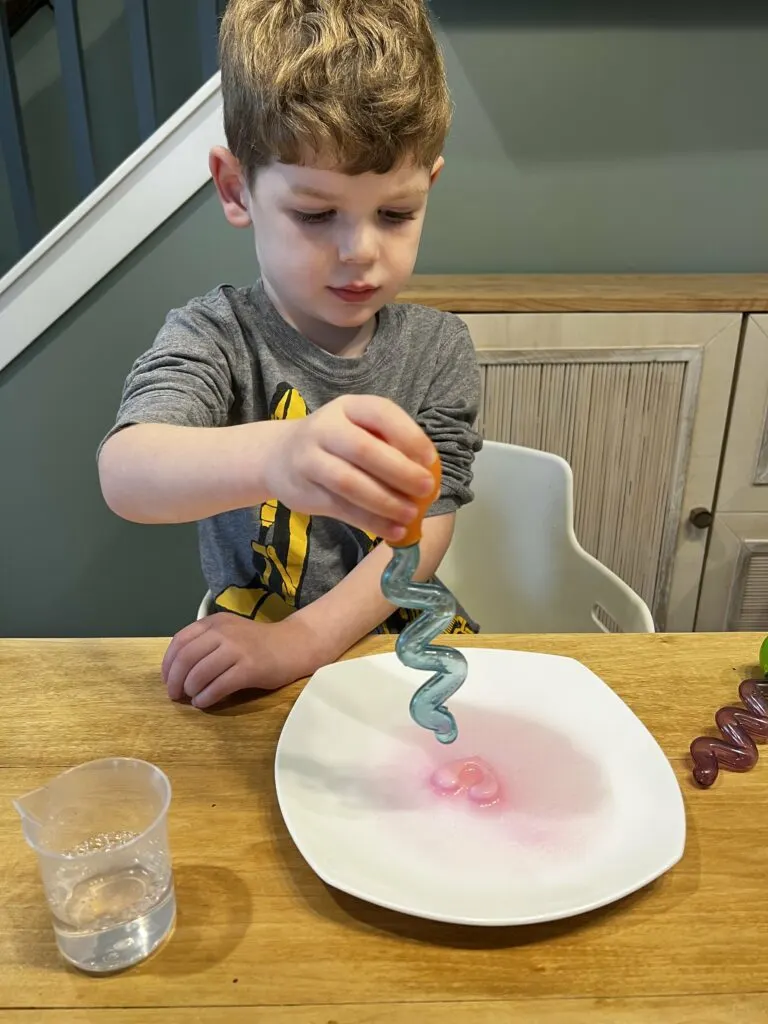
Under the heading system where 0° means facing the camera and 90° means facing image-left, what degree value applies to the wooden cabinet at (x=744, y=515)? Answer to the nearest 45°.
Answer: approximately 0°

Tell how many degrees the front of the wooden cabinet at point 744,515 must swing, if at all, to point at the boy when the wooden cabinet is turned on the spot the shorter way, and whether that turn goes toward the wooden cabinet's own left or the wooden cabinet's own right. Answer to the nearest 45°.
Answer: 0° — it already faces them

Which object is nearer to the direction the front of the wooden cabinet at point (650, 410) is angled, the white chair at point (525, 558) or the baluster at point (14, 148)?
the white chair

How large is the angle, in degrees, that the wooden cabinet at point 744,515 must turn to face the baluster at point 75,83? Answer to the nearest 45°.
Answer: approximately 90° to its right

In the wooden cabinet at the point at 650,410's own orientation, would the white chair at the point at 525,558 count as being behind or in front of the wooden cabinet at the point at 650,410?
in front

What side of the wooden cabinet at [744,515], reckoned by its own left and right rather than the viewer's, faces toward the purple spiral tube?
front

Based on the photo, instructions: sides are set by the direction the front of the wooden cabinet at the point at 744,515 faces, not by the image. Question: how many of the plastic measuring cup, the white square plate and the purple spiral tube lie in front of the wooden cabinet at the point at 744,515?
3

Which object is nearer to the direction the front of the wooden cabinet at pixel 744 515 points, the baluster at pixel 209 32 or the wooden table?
the wooden table

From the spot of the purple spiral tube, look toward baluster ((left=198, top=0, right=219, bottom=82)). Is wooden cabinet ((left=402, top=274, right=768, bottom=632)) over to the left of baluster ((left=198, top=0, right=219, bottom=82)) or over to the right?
right

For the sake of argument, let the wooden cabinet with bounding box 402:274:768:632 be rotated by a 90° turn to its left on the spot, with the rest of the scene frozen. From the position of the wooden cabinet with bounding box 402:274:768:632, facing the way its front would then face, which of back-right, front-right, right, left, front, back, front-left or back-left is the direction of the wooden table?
right

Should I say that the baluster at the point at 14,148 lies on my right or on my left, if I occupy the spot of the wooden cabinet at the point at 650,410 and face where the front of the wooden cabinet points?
on my right

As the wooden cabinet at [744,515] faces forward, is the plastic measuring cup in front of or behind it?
in front

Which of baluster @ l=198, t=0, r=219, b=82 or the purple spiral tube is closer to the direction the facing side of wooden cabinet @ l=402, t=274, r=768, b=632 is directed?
the purple spiral tube

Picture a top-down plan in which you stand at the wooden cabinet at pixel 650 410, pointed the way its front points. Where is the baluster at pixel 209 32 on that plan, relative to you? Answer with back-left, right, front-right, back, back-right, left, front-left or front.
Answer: right

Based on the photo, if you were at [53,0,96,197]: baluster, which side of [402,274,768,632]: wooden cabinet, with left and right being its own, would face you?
right

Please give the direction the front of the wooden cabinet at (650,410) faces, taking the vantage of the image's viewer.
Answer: facing the viewer
